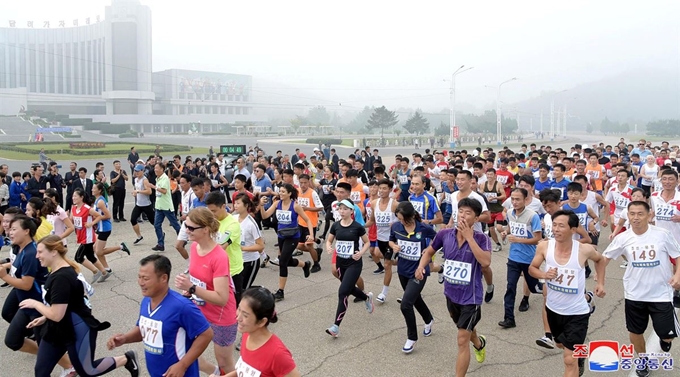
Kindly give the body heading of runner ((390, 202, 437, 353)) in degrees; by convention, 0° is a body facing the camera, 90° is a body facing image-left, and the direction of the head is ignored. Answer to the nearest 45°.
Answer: approximately 45°

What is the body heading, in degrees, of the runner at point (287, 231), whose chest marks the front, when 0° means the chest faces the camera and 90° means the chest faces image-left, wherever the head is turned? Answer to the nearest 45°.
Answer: approximately 45°

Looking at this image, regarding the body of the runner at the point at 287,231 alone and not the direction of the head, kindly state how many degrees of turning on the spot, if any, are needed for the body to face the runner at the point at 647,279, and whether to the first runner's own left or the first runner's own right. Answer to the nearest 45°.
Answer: approximately 90° to the first runner's own left

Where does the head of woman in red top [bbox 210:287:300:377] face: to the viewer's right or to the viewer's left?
to the viewer's left

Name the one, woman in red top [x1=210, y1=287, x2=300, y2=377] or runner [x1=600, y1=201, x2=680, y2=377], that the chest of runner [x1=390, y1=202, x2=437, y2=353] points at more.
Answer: the woman in red top

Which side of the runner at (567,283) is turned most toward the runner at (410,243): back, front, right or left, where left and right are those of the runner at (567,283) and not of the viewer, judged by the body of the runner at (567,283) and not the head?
right
